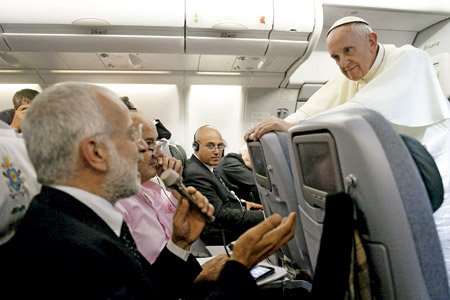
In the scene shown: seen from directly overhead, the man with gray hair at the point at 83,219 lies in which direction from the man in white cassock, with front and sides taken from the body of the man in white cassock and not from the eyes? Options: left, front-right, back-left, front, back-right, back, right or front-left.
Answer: front

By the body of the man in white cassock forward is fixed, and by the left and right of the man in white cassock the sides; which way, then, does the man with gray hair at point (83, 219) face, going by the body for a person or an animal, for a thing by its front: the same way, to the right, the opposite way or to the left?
the opposite way

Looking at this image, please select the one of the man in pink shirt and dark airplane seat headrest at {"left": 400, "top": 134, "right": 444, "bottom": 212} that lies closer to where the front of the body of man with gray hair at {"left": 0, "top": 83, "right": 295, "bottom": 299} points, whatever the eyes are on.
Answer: the dark airplane seat headrest

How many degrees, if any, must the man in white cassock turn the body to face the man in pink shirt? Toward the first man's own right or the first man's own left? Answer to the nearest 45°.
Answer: approximately 45° to the first man's own right

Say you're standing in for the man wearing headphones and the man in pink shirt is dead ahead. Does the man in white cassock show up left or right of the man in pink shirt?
left

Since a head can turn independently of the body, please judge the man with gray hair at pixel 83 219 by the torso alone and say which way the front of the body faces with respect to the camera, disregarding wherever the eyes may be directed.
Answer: to the viewer's right

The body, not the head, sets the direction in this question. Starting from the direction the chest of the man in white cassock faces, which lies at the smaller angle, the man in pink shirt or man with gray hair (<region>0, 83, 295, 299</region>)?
the man with gray hair

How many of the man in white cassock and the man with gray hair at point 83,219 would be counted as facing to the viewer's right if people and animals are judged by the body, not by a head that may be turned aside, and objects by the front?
1

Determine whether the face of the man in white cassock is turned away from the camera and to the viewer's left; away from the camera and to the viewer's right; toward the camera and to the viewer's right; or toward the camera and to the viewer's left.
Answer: toward the camera and to the viewer's left

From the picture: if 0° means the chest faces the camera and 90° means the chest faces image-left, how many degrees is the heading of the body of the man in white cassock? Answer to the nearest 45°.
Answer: approximately 45°

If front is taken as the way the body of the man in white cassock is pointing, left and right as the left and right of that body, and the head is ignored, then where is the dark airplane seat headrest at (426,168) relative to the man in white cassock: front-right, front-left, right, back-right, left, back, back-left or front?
front-left

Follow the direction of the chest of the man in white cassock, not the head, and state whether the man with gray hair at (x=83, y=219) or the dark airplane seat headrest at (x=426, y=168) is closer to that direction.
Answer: the man with gray hair

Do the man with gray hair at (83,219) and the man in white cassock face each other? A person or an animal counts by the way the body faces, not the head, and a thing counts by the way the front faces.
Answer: yes

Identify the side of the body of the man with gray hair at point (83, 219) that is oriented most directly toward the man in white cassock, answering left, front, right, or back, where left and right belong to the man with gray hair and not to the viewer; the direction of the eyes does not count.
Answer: front
